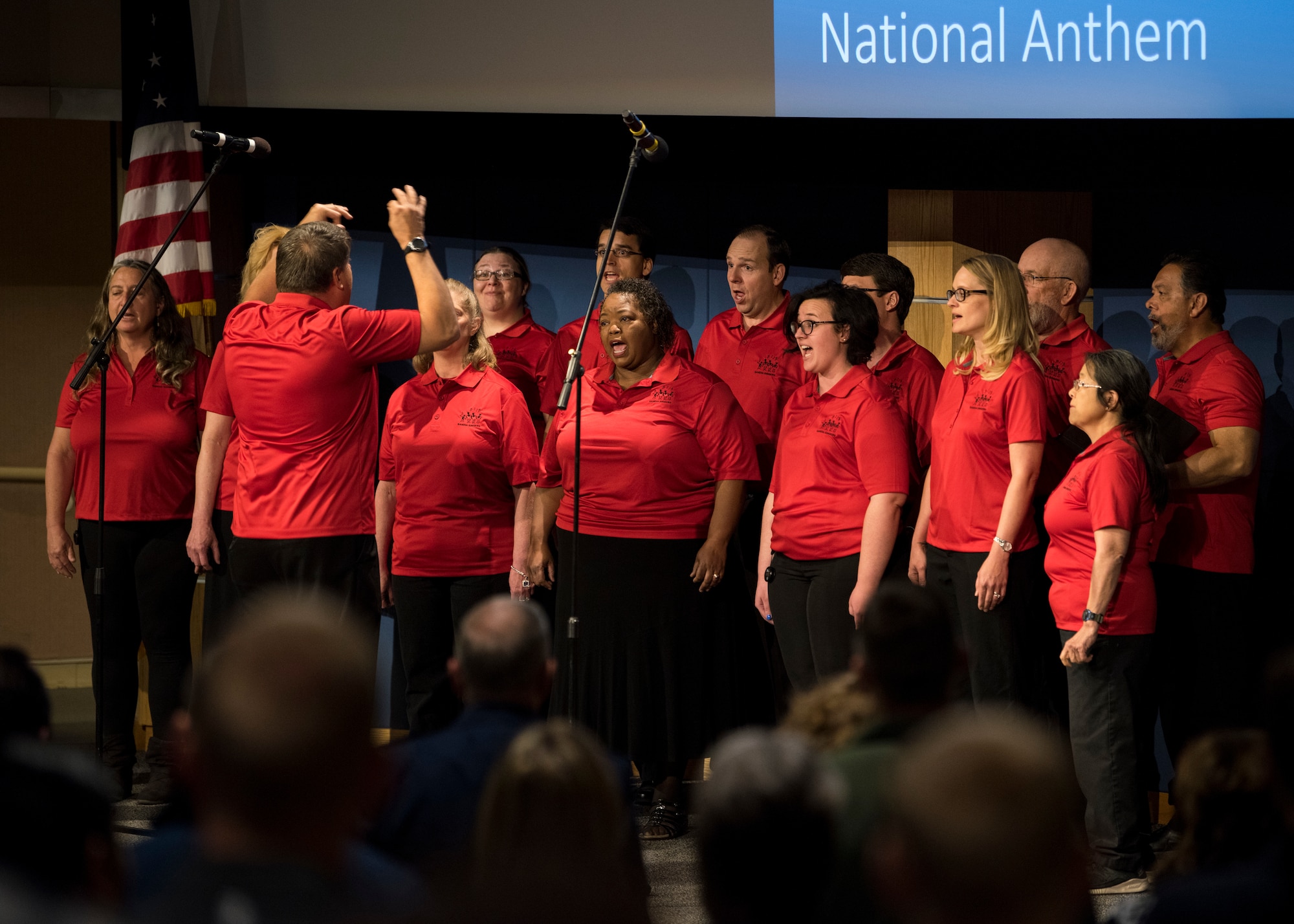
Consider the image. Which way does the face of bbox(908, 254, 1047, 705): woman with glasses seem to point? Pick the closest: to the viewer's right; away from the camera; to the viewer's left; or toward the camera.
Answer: to the viewer's left

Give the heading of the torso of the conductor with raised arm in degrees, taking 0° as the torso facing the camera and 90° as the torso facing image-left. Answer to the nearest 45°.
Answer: approximately 225°

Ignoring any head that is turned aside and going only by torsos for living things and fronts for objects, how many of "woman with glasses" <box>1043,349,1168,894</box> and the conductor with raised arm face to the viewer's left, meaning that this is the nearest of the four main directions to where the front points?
1

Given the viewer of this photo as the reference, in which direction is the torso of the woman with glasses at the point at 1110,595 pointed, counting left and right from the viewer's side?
facing to the left of the viewer

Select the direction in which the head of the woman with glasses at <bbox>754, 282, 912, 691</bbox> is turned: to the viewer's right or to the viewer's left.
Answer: to the viewer's left

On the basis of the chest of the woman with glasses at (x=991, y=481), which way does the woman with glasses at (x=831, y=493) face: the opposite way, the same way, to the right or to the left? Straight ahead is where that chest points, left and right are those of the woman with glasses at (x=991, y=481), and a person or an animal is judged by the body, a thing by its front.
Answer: the same way

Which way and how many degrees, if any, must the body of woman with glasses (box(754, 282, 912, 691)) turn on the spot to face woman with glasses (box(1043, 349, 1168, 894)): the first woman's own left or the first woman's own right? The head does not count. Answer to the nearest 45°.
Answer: approximately 90° to the first woman's own left

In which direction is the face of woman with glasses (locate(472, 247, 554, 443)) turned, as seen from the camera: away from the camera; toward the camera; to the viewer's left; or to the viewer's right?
toward the camera

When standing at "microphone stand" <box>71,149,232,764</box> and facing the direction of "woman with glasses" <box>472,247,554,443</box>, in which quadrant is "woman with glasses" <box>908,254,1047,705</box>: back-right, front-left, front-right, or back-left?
front-right

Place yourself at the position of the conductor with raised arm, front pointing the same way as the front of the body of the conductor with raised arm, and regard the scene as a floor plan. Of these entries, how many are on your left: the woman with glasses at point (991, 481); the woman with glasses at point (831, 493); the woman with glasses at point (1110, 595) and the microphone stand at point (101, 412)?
1

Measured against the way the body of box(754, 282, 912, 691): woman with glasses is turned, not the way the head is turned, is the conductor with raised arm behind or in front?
in front

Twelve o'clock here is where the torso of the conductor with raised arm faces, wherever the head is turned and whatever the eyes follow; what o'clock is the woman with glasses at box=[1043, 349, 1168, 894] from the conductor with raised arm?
The woman with glasses is roughly at 2 o'clock from the conductor with raised arm.

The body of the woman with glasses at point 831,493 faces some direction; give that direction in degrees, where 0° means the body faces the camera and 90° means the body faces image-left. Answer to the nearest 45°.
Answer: approximately 45°

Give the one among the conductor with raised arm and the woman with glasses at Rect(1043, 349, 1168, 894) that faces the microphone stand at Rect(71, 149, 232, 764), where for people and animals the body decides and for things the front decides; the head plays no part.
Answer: the woman with glasses

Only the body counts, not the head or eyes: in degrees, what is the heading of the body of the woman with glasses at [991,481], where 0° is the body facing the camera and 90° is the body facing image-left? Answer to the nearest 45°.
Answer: approximately 45°

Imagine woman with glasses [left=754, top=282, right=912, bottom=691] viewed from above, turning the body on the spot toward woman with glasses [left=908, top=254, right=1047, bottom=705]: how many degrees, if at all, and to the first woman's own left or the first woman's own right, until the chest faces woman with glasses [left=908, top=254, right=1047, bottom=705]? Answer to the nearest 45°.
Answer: approximately 135° to the first woman's own left
